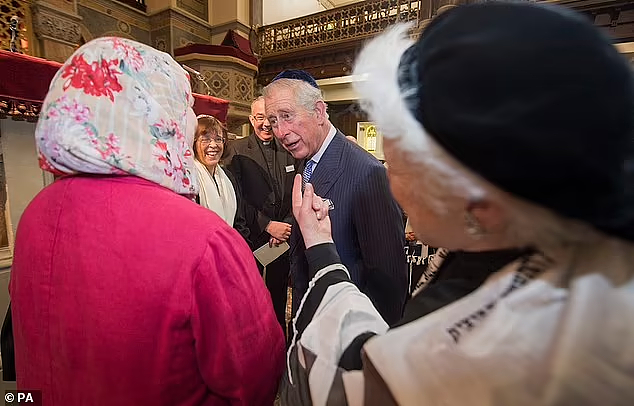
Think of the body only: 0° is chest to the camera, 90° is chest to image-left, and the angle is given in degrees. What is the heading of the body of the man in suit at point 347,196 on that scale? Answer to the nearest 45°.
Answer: approximately 45°

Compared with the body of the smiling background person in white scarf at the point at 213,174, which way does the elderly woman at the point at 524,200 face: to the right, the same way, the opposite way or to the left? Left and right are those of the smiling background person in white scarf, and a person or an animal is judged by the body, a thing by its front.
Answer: the opposite way

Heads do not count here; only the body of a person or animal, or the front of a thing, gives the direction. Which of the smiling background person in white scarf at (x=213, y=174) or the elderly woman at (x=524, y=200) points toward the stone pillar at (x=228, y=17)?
the elderly woman

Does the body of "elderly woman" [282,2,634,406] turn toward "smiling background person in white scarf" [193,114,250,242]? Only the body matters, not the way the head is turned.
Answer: yes

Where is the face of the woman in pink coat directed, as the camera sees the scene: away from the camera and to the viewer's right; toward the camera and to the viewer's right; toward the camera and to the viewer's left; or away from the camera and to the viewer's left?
away from the camera and to the viewer's right

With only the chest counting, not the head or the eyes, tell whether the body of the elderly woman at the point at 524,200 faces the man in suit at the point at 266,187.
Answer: yes

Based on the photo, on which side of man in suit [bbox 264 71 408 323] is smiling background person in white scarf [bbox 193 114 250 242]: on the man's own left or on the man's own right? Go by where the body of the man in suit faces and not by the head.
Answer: on the man's own right

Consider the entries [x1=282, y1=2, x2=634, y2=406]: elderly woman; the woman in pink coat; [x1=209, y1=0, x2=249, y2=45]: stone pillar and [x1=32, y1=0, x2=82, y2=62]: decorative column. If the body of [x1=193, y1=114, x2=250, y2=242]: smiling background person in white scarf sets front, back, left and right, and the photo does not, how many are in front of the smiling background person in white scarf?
2

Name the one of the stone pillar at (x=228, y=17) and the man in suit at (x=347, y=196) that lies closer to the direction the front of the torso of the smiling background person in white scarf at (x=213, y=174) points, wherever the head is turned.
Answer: the man in suit

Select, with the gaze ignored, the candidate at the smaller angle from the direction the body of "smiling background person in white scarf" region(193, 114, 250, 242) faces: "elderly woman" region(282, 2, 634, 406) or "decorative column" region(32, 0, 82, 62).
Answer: the elderly woman

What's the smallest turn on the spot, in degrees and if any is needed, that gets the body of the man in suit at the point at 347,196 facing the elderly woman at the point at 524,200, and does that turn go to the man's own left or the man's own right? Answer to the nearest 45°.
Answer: approximately 45° to the man's own left

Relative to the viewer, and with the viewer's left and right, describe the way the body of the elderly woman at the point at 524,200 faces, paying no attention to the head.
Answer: facing away from the viewer and to the left of the viewer
